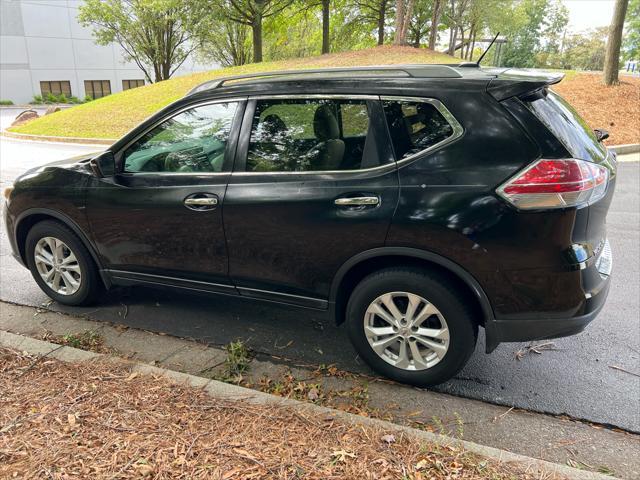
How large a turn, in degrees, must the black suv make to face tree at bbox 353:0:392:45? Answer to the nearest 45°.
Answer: approximately 45° to its right

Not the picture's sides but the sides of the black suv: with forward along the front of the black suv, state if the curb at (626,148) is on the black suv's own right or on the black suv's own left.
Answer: on the black suv's own right

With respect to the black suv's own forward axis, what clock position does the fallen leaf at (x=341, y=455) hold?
The fallen leaf is roughly at 8 o'clock from the black suv.

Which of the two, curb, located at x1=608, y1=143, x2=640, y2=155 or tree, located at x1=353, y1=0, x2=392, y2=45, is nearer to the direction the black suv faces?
the tree

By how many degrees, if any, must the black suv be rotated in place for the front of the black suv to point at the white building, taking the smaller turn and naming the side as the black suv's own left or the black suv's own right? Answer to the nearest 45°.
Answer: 0° — it already faces it

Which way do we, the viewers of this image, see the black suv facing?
facing away from the viewer and to the left of the viewer

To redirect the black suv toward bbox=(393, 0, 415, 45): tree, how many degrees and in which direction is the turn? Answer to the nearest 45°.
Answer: approximately 45° to its right
